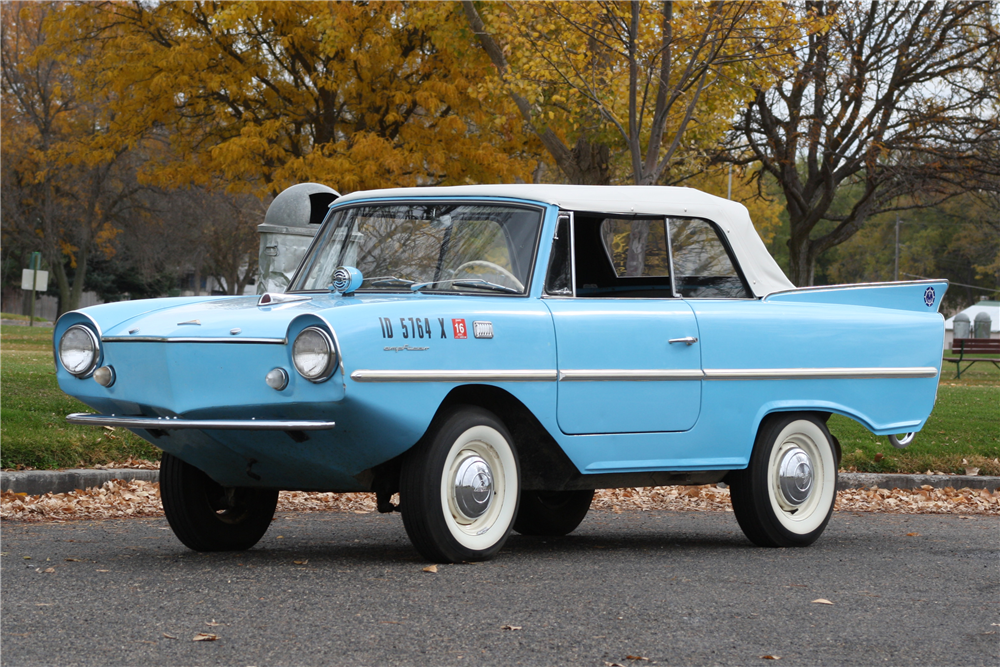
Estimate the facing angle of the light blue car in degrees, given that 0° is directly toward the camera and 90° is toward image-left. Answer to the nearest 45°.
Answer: approximately 45°

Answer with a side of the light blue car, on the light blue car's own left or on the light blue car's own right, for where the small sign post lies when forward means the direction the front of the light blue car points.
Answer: on the light blue car's own right
